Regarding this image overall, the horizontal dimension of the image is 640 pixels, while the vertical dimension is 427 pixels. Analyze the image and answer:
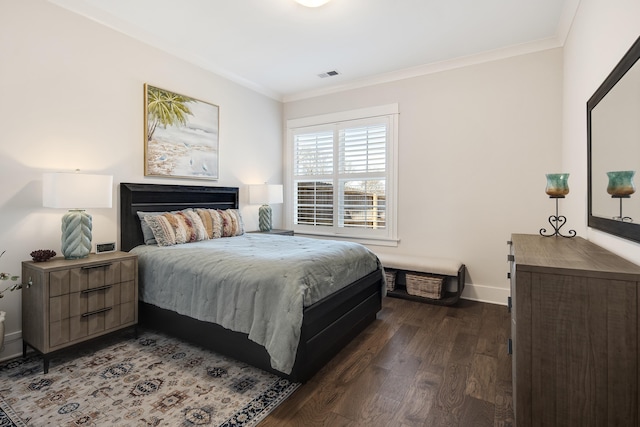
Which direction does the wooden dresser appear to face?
to the viewer's left

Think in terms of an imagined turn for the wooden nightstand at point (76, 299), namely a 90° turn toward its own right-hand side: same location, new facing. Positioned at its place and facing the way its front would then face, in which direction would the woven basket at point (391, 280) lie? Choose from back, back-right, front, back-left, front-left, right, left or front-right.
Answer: back-left

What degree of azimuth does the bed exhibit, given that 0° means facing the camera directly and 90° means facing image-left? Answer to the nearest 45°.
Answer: approximately 315°

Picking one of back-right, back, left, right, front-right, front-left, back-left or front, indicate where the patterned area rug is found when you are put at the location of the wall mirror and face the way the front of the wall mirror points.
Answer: front-left

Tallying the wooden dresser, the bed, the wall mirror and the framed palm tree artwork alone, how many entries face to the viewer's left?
2

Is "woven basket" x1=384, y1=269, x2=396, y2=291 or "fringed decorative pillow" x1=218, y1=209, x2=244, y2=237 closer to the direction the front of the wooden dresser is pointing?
the fringed decorative pillow

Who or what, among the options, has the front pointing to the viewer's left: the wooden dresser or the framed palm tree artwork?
the wooden dresser

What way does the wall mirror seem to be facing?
to the viewer's left

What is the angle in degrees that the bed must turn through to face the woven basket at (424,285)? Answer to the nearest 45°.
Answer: approximately 45° to its left

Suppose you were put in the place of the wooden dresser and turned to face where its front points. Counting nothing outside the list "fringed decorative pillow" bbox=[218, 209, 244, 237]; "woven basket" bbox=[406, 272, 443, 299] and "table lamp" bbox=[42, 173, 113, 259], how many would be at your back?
0

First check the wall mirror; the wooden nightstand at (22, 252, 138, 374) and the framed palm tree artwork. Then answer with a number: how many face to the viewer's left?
1

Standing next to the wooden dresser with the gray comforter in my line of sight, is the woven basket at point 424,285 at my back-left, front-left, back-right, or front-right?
front-right

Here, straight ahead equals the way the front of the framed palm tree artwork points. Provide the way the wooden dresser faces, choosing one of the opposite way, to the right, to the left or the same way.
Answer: the opposite way

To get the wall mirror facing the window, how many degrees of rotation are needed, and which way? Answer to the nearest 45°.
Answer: approximately 45° to its right

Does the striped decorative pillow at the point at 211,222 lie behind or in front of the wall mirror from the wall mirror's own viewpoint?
in front

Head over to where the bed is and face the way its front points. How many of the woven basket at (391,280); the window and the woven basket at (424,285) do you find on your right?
0

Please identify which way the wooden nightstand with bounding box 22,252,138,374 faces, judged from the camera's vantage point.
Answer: facing the viewer and to the right of the viewer

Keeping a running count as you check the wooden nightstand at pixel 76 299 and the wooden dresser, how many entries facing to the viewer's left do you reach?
1

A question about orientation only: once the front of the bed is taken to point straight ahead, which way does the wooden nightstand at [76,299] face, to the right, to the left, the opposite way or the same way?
the same way
